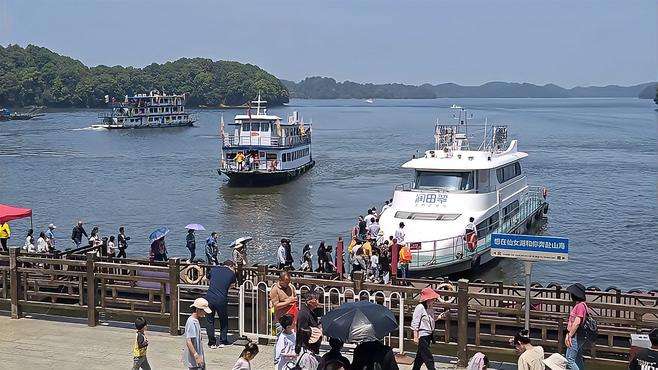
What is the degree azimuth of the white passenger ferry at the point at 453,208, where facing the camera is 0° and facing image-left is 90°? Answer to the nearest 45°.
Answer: approximately 45°

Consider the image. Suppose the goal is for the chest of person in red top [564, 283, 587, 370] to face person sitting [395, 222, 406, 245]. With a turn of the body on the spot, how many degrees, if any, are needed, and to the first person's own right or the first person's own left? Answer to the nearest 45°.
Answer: approximately 45° to the first person's own right

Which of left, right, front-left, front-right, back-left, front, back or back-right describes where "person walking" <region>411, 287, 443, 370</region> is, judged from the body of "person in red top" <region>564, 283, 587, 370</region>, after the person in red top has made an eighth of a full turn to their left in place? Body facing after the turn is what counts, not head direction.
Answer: front-right

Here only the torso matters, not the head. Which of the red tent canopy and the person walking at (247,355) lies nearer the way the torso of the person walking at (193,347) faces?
the person walking

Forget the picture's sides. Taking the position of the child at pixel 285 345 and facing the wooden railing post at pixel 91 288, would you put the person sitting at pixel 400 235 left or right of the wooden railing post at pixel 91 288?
right

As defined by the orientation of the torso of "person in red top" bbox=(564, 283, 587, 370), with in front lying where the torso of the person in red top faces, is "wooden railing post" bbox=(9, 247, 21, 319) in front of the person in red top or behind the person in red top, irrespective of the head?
in front

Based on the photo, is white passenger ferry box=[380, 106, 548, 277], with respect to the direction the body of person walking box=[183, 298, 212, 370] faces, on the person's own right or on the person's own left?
on the person's own left

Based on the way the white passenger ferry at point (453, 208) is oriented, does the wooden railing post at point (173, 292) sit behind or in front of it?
in front

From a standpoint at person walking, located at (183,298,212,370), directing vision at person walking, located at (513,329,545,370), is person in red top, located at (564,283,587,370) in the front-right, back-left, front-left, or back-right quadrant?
front-left
